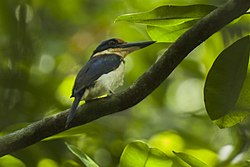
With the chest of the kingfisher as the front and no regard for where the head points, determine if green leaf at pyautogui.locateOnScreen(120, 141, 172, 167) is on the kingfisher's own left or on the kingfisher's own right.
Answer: on the kingfisher's own right

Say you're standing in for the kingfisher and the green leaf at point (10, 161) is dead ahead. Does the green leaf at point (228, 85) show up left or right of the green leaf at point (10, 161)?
left

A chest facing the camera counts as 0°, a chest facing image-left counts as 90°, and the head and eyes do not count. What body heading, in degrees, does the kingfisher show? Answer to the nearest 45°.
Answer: approximately 270°
